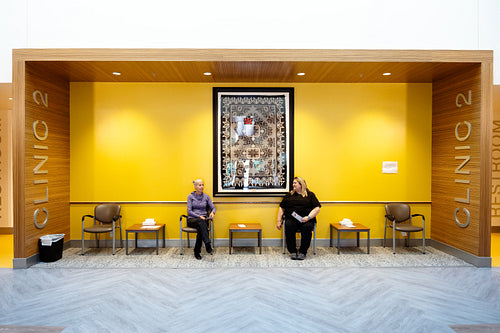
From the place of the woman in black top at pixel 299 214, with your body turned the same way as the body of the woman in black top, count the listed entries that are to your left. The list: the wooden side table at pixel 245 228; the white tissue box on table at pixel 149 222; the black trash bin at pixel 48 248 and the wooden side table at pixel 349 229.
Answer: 1

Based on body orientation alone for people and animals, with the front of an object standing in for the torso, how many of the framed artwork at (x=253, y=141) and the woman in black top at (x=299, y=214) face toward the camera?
2

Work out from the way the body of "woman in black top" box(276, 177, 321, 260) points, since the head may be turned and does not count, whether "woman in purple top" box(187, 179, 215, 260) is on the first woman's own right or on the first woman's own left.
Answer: on the first woman's own right

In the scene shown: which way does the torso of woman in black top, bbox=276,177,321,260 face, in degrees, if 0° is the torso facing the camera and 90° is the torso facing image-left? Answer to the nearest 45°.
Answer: approximately 0°

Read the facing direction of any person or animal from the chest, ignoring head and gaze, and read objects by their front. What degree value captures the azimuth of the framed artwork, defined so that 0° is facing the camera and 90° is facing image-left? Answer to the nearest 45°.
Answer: approximately 0°

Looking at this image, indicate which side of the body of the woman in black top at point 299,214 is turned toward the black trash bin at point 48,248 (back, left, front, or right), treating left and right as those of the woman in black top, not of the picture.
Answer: right

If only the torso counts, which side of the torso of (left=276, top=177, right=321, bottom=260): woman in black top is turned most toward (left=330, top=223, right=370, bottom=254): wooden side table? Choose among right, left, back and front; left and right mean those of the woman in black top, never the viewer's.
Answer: left

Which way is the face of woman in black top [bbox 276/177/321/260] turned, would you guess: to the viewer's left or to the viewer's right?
to the viewer's left

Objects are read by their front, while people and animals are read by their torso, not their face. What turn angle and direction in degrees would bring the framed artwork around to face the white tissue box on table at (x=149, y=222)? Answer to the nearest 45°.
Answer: approximately 90° to its right

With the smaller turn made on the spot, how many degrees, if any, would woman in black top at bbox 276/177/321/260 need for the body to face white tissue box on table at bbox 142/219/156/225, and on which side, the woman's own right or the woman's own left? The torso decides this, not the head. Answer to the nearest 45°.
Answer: approximately 90° to the woman's own right

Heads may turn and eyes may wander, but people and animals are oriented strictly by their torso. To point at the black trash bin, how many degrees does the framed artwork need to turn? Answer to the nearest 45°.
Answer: approximately 90° to its right

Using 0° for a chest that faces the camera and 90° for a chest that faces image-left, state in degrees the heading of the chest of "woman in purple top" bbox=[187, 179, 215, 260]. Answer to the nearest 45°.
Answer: approximately 315°

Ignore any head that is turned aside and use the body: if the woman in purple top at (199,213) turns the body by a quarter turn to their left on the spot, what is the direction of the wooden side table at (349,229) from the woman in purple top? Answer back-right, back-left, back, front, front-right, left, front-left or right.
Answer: front-right
